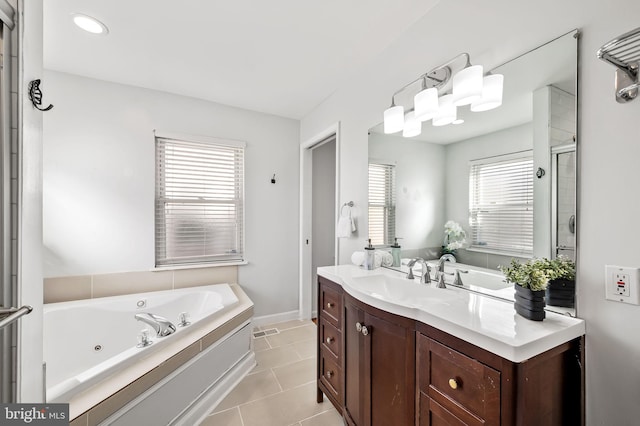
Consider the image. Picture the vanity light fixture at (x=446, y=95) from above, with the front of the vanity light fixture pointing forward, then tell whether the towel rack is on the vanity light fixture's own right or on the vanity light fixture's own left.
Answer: on the vanity light fixture's own left

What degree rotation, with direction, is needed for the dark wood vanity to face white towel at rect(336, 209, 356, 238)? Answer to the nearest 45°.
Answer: approximately 90° to its right

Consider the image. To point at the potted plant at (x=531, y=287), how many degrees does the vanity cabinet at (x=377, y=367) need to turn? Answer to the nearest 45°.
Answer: approximately 135° to its left

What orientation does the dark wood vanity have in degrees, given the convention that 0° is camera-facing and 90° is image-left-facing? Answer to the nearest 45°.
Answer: approximately 45°

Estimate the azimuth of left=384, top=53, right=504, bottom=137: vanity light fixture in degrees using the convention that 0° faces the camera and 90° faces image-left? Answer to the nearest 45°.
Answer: approximately 45°

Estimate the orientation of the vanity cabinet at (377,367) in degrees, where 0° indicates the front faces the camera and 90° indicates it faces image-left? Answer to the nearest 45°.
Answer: approximately 45°
